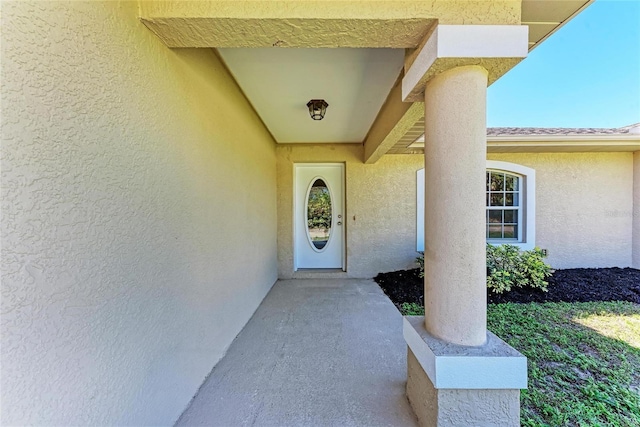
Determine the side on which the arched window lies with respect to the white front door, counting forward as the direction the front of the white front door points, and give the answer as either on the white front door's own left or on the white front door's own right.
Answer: on the white front door's own left

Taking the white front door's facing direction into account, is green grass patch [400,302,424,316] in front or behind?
in front

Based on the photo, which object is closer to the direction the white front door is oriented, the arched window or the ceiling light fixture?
the ceiling light fixture

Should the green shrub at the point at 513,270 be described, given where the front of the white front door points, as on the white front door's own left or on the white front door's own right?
on the white front door's own left

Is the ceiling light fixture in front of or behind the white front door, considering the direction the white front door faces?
in front

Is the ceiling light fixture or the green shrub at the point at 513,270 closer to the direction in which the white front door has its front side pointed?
the ceiling light fixture

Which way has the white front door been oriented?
toward the camera
